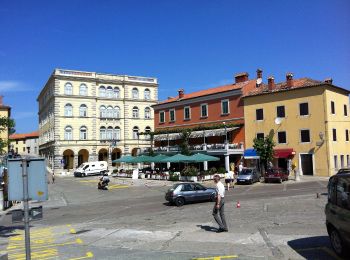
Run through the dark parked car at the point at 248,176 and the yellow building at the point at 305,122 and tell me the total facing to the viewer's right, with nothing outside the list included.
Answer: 0

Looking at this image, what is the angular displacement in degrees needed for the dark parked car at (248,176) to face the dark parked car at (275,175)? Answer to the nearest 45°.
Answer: approximately 135° to its left

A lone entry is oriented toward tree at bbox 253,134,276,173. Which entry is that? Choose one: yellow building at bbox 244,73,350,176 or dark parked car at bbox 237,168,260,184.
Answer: the yellow building

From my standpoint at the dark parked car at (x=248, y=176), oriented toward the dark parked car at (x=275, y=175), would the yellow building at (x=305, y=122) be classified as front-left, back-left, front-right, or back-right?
front-left

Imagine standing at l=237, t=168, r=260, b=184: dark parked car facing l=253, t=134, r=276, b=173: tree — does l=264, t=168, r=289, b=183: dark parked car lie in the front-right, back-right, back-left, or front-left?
front-right

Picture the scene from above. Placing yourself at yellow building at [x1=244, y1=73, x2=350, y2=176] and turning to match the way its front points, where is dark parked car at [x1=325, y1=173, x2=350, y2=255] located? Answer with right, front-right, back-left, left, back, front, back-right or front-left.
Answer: front-left

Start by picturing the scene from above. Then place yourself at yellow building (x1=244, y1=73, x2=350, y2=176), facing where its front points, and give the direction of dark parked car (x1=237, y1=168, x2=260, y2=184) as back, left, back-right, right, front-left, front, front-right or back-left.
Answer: front

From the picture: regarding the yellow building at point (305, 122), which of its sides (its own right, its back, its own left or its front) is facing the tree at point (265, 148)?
front

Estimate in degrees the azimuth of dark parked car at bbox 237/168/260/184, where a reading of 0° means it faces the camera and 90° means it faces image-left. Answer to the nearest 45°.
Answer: approximately 45°

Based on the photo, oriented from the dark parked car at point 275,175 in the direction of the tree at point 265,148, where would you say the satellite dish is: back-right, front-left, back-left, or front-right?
front-right

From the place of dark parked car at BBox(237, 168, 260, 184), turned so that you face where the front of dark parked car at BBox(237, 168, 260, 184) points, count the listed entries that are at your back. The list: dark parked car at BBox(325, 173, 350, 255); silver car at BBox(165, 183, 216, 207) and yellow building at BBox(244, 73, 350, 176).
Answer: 1

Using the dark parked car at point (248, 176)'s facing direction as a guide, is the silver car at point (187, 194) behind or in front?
in front

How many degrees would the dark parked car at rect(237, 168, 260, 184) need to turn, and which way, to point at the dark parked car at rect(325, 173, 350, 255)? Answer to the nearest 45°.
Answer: approximately 45° to its left

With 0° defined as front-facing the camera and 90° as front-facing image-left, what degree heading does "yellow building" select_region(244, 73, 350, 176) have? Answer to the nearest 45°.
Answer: approximately 45°

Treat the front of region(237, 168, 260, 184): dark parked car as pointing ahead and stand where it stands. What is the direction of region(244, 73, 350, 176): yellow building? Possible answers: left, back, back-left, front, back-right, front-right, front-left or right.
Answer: back

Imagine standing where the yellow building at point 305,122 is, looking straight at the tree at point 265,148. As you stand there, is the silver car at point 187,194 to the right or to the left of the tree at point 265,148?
left
